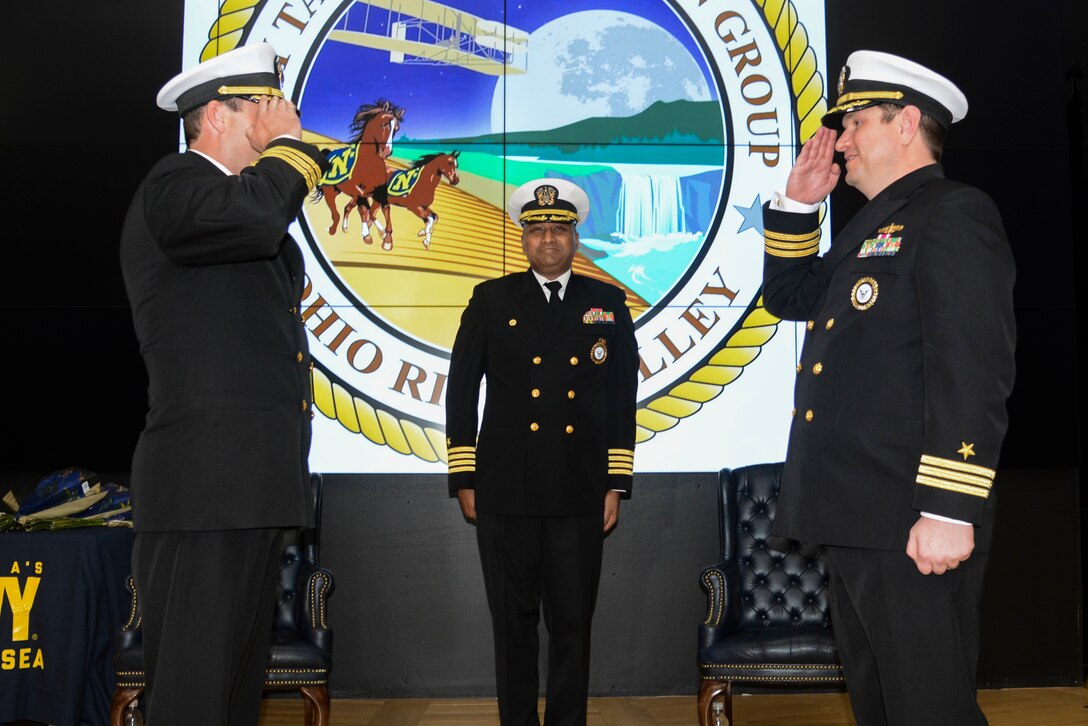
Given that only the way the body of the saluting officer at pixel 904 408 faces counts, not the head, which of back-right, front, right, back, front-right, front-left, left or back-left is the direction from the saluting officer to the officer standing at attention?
right

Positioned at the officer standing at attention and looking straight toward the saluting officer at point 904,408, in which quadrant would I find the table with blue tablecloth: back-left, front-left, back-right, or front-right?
back-right

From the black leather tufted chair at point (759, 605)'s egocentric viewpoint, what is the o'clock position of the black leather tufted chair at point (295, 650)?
the black leather tufted chair at point (295, 650) is roughly at 2 o'clock from the black leather tufted chair at point (759, 605).

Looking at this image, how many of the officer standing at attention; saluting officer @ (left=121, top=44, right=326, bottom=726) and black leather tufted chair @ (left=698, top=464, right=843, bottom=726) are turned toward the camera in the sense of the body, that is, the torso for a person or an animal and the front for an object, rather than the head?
2

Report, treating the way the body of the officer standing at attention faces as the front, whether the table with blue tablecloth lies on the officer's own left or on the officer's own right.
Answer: on the officer's own right

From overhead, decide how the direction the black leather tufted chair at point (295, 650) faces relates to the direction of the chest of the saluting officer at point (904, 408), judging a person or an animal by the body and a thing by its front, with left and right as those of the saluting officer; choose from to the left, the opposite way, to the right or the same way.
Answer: to the left

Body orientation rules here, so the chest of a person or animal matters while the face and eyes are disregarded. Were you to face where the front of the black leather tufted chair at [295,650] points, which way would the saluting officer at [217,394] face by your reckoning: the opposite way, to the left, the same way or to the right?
to the left

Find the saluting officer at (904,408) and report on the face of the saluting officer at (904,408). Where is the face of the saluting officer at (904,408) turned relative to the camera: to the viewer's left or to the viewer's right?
to the viewer's left

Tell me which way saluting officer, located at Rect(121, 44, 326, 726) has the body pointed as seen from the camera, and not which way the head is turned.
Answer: to the viewer's right

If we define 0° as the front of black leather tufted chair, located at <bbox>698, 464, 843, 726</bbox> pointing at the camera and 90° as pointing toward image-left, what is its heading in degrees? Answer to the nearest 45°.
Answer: approximately 0°

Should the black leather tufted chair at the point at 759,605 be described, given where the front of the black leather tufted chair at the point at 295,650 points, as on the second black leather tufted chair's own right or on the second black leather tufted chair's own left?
on the second black leather tufted chair's own left

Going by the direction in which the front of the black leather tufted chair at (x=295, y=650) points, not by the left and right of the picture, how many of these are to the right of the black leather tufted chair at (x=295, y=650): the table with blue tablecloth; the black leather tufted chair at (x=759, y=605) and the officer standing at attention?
1

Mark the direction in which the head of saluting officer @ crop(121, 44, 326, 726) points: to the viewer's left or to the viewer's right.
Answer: to the viewer's right
